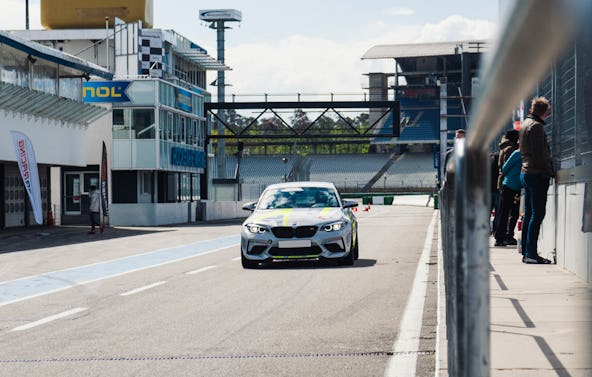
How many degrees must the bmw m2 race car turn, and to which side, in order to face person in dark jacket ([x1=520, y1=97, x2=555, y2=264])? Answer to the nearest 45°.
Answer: approximately 45° to its left

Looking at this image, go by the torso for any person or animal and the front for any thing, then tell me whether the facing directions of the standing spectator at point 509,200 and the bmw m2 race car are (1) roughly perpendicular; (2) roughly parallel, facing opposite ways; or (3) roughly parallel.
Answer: roughly perpendicular
